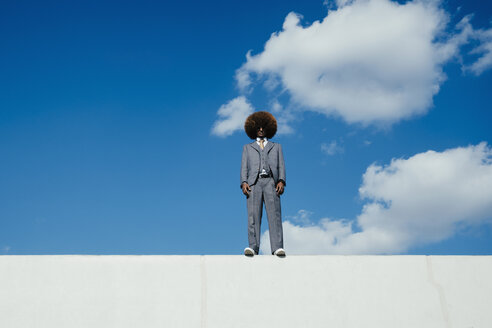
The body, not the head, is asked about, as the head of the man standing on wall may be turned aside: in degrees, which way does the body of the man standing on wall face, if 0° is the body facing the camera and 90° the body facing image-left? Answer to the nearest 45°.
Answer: approximately 0°
